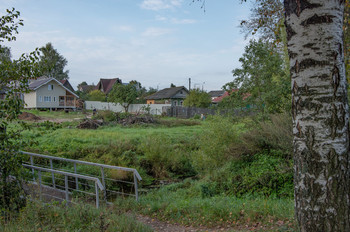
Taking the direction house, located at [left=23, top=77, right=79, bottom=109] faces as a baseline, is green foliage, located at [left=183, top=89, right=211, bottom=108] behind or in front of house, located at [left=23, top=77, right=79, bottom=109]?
in front

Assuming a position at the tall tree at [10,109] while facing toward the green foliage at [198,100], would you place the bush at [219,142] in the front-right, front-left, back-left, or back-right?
front-right

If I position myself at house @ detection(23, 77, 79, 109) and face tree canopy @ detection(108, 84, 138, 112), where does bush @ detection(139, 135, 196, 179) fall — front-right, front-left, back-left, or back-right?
front-right

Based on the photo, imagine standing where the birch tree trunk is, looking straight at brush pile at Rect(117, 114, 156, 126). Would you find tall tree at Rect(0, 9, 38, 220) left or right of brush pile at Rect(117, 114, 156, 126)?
left

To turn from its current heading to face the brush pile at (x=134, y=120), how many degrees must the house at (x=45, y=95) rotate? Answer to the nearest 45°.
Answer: approximately 45° to its right

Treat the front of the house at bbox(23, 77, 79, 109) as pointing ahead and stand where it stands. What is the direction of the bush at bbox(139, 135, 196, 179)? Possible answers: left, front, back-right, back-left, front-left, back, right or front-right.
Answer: front-right

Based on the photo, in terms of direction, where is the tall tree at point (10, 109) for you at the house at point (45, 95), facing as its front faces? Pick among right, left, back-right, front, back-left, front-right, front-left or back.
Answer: front-right

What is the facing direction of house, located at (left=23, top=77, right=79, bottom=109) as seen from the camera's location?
facing the viewer and to the right of the viewer
